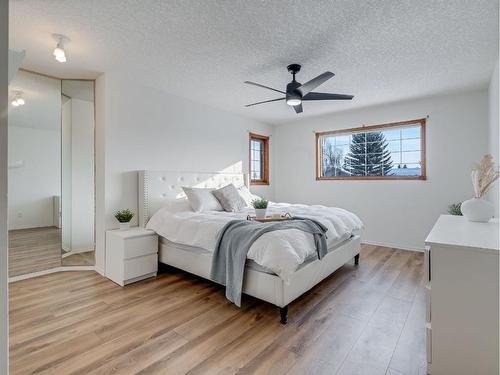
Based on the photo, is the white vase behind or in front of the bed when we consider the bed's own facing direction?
in front

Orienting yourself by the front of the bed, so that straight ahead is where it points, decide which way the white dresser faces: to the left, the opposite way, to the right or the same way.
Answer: the opposite way

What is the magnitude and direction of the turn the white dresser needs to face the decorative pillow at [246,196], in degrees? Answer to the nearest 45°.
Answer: approximately 45° to its right

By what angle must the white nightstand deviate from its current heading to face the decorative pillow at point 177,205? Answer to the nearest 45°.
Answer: approximately 90° to its left

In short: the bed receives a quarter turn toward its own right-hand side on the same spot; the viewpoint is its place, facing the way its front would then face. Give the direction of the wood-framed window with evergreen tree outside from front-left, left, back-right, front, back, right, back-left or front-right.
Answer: back

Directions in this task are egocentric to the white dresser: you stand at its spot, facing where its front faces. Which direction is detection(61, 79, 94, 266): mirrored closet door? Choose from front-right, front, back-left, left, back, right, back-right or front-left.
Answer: front

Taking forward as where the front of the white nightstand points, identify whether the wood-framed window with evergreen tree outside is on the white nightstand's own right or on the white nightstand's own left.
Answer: on the white nightstand's own left

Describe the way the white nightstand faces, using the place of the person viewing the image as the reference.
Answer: facing the viewer and to the right of the viewer

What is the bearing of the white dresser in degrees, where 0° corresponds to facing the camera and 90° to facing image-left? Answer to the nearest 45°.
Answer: approximately 90°

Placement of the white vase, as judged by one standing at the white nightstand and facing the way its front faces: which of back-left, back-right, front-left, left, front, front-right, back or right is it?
front

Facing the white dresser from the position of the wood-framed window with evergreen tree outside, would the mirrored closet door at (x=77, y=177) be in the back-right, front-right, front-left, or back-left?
front-right

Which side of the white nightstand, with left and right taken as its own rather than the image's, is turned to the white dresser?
front

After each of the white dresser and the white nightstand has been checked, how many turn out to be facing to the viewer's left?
1
